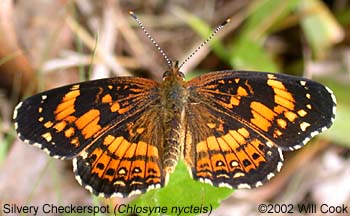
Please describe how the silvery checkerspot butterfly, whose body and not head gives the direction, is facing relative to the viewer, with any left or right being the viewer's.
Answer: facing away from the viewer
